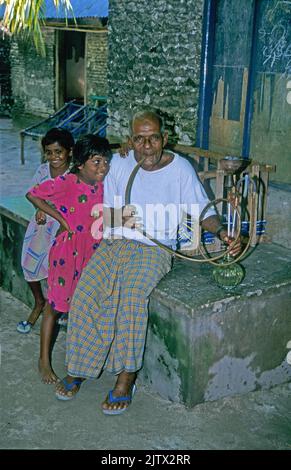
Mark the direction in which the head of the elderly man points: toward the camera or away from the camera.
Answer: toward the camera

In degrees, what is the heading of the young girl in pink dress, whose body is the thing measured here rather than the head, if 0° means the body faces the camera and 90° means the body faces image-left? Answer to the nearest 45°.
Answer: approximately 315°
